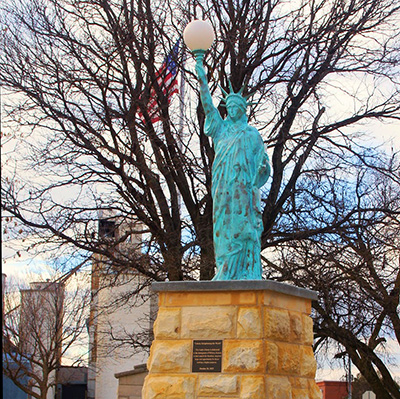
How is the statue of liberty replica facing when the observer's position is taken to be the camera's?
facing the viewer

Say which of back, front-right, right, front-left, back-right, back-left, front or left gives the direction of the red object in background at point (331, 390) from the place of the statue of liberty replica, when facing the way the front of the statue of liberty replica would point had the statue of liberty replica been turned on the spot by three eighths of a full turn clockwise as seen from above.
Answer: front-right

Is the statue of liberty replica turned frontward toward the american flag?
no
